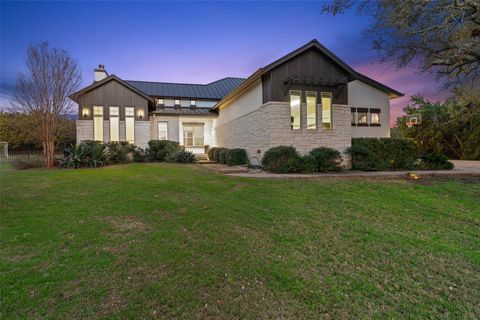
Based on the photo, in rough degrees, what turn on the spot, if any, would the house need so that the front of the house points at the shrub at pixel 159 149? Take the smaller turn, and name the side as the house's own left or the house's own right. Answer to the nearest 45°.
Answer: approximately 90° to the house's own right

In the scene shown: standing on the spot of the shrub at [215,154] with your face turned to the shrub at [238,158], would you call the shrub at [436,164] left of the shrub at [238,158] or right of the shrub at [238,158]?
left

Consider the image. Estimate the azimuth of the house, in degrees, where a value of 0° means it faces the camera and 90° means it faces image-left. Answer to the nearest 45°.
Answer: approximately 0°

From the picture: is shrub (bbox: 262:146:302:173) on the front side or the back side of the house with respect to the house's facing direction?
on the front side

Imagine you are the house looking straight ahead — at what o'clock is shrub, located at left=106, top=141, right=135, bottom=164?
The shrub is roughly at 3 o'clock from the house.

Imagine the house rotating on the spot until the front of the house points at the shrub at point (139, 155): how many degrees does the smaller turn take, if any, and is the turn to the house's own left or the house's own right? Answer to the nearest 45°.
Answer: approximately 90° to the house's own right

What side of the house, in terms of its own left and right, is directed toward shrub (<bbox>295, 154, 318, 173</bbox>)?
front
